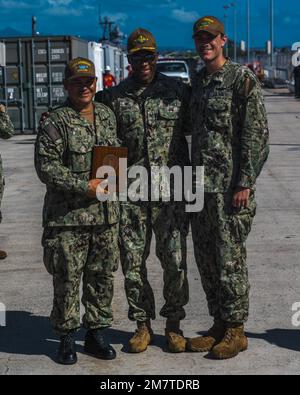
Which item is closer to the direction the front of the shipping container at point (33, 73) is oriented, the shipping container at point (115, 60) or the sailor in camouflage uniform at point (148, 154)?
the sailor in camouflage uniform

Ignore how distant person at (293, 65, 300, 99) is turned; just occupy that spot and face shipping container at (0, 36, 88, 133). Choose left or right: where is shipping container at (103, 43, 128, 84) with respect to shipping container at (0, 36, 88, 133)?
right

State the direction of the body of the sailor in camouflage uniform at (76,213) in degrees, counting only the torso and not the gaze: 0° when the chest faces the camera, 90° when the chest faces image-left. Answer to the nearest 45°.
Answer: approximately 315°

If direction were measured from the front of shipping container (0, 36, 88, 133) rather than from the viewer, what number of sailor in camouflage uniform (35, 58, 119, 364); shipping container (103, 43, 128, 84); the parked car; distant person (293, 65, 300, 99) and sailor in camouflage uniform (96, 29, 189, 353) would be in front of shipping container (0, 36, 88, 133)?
2

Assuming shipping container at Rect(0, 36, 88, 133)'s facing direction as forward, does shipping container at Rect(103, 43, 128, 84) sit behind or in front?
behind

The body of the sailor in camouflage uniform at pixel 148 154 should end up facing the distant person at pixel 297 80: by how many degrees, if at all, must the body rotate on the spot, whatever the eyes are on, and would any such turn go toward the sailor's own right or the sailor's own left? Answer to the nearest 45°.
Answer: approximately 180°

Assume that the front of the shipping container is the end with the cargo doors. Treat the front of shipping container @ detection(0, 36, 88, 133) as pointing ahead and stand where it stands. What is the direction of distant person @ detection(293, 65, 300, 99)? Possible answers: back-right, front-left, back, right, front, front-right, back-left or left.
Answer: back-left

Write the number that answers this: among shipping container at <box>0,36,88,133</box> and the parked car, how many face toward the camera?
2

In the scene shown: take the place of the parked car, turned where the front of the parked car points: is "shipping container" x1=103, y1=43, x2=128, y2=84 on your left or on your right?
on your right
